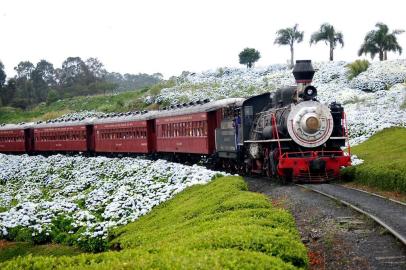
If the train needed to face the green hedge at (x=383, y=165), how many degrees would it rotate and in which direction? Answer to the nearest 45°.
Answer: approximately 45° to its left

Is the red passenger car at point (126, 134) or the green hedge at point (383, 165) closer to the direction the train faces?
the green hedge

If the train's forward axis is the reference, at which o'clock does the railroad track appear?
The railroad track is roughly at 1 o'clock from the train.

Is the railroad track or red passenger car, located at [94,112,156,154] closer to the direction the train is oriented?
the railroad track
